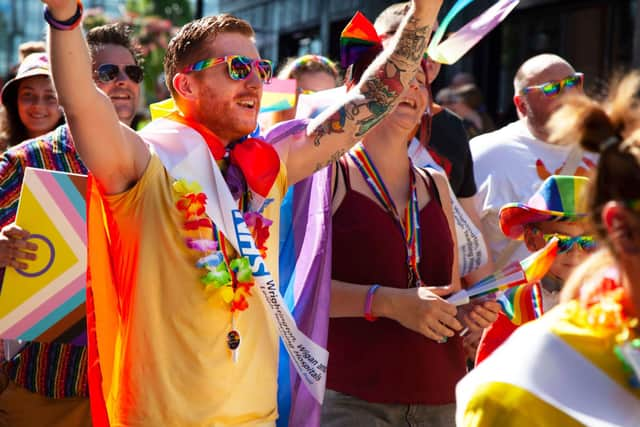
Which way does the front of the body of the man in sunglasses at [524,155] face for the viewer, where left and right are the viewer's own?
facing the viewer and to the right of the viewer

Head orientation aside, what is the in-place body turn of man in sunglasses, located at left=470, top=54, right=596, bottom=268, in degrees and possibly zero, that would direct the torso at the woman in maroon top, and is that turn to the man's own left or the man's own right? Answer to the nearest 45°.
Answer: approximately 45° to the man's own right

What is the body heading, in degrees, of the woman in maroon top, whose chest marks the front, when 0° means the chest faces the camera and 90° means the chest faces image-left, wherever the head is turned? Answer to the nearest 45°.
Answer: approximately 315°

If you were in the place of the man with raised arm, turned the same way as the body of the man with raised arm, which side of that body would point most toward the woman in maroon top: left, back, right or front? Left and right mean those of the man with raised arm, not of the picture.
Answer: left

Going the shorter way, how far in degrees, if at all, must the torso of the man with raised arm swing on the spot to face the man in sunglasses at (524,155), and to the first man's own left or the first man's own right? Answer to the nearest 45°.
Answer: approximately 90° to the first man's own left

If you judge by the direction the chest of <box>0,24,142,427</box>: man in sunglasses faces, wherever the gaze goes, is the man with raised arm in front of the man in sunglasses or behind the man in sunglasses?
in front

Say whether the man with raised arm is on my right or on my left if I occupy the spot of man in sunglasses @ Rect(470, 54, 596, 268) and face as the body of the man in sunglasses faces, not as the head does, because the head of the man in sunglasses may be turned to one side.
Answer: on my right

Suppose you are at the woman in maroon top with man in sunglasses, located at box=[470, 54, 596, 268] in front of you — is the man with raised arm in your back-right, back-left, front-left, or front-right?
back-left

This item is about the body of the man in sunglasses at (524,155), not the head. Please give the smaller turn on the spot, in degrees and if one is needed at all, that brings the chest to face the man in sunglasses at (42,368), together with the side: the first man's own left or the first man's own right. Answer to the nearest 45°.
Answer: approximately 90° to the first man's own right

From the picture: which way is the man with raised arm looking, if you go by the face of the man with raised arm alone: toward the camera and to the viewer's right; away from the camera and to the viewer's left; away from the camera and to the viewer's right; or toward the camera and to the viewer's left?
toward the camera and to the viewer's right
